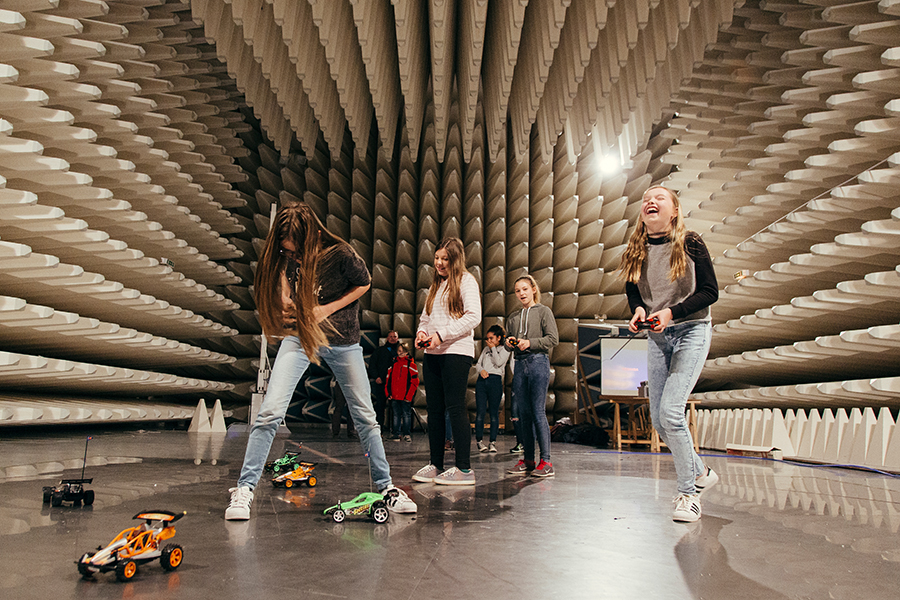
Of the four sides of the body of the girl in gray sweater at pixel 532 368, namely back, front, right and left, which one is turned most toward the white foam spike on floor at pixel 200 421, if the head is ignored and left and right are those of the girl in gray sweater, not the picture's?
right

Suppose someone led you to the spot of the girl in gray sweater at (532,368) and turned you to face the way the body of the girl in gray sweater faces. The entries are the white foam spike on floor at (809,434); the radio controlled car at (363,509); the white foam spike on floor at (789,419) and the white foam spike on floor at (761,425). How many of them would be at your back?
3

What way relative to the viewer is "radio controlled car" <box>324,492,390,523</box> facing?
to the viewer's left

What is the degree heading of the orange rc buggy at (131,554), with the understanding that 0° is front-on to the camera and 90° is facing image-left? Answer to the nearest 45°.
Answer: approximately 45°

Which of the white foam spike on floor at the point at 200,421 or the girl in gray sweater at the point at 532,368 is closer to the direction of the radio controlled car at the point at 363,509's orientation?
the white foam spike on floor

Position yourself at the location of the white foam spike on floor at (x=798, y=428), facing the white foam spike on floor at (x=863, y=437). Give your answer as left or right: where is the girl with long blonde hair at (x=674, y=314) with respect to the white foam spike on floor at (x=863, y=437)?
right
